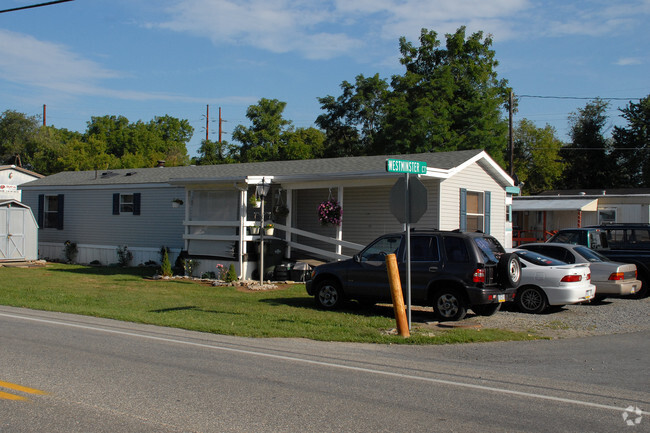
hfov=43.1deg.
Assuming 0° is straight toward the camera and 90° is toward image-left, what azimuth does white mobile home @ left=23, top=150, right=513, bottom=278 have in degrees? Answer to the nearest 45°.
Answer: approximately 45°

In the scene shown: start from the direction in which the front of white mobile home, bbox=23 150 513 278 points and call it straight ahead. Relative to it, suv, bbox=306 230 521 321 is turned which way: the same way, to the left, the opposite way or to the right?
to the right

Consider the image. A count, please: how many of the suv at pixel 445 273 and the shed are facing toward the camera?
1

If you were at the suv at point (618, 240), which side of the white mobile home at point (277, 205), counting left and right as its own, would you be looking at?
left

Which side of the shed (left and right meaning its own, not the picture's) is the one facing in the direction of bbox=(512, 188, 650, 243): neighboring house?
left

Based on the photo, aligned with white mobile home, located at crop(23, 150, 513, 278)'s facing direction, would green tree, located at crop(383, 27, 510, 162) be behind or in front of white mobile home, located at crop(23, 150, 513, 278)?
behind

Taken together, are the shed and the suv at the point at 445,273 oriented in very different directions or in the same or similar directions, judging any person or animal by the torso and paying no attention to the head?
very different directions

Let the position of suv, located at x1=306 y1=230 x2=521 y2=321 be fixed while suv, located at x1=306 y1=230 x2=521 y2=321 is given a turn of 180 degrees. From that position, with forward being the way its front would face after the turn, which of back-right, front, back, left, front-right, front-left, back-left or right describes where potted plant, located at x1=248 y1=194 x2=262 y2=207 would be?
back

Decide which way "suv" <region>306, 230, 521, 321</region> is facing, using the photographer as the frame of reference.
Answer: facing away from the viewer and to the left of the viewer

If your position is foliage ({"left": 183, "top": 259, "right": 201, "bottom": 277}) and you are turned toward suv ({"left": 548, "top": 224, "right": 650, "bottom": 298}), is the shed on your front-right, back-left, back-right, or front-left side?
back-left

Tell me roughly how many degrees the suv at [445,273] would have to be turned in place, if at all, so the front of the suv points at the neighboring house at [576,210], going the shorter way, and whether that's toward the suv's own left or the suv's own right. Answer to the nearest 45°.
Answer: approximately 45° to the suv's own right

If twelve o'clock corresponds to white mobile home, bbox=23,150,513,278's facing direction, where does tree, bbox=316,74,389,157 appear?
The tree is roughly at 5 o'clock from the white mobile home.

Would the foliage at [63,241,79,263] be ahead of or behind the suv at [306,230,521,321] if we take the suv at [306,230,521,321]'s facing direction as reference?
ahead

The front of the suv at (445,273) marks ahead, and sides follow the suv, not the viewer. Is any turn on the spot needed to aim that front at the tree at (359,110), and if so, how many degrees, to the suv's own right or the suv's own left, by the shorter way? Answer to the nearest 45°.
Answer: approximately 45° to the suv's own right

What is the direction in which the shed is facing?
toward the camera

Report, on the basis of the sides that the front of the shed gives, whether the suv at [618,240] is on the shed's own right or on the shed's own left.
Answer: on the shed's own left
